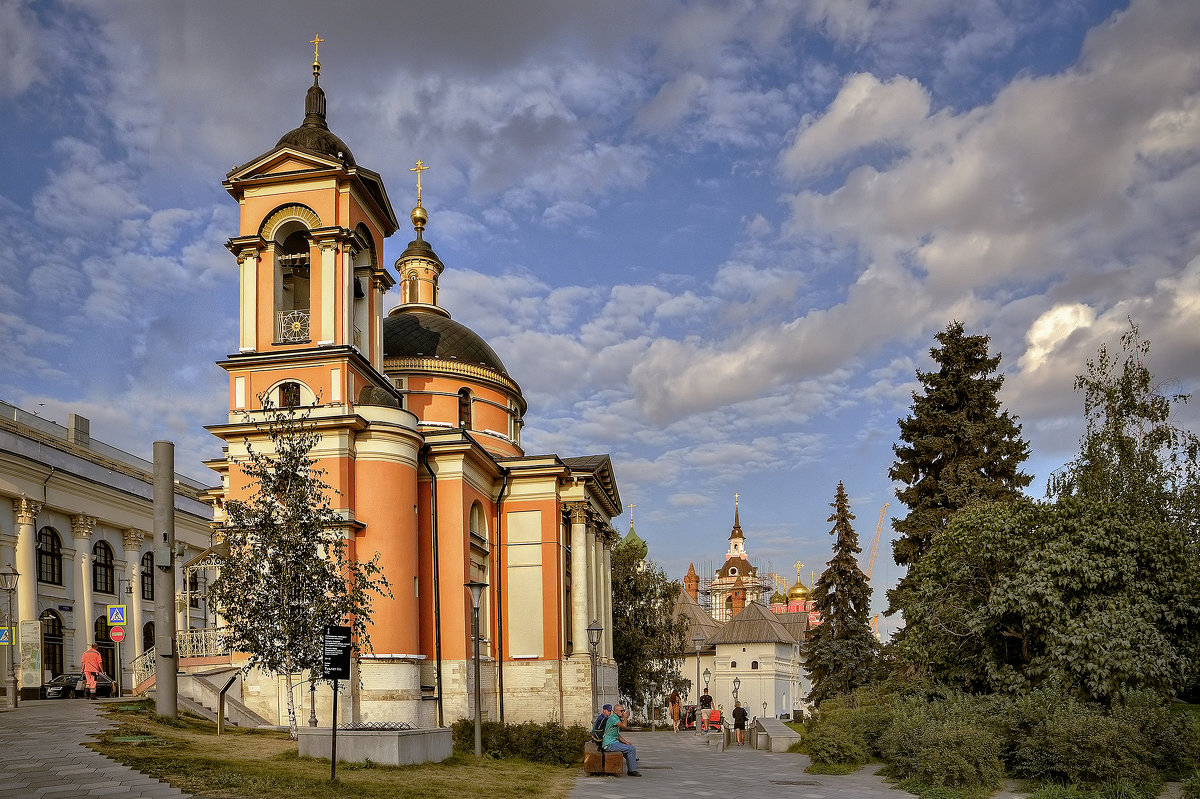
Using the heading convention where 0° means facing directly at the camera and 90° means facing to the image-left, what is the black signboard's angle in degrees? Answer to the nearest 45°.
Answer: approximately 0°

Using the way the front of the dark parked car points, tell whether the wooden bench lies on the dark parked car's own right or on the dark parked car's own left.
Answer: on the dark parked car's own left

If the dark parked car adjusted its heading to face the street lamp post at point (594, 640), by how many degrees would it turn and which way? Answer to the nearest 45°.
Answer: approximately 135° to its left

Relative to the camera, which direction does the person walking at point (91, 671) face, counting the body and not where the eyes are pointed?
away from the camera

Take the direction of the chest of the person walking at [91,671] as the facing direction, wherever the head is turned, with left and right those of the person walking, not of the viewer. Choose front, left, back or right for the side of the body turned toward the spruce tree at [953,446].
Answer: right

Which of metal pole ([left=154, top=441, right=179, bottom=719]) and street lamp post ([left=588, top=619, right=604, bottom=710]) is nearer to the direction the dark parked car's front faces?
the metal pole
